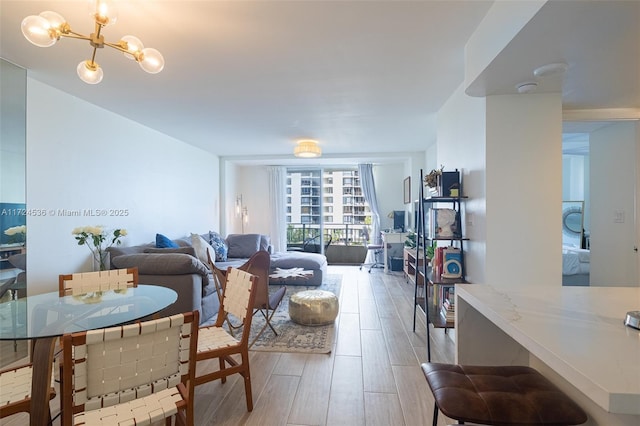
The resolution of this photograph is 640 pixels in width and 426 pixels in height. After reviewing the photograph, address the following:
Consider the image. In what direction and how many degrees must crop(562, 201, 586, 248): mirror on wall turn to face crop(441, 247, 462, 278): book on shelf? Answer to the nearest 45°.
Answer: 0° — it already faces it

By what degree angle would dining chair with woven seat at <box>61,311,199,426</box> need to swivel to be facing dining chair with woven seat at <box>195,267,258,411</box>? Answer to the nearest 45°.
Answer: approximately 90° to its right

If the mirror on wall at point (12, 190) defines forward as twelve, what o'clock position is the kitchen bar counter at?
The kitchen bar counter is roughly at 1 o'clock from the mirror on wall.

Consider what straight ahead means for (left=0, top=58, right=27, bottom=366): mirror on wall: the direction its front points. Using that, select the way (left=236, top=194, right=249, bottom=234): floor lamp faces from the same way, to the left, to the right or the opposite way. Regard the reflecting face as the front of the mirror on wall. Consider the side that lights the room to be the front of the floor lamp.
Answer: to the right

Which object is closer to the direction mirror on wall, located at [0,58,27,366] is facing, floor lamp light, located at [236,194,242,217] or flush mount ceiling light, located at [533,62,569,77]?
the flush mount ceiling light

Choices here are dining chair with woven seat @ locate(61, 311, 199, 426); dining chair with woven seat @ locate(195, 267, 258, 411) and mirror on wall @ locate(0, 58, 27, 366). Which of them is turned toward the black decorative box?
the mirror on wall

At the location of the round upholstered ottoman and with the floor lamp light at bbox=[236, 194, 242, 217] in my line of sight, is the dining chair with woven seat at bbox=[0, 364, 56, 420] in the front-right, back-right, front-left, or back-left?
back-left

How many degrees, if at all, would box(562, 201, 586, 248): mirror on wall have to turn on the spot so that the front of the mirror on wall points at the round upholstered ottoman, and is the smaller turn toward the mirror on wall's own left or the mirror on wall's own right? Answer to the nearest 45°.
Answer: approximately 45° to the mirror on wall's own right

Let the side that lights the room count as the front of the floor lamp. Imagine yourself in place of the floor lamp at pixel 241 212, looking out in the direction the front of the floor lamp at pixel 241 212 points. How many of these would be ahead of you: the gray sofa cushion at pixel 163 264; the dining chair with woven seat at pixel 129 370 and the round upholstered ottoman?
3

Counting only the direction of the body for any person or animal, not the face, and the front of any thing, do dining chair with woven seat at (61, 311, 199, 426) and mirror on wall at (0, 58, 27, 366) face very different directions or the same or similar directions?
very different directions

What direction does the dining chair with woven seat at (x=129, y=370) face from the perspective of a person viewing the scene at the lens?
facing away from the viewer and to the left of the viewer

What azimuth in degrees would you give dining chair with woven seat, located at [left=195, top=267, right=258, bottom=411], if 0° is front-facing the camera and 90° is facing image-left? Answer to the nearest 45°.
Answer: approximately 45°
